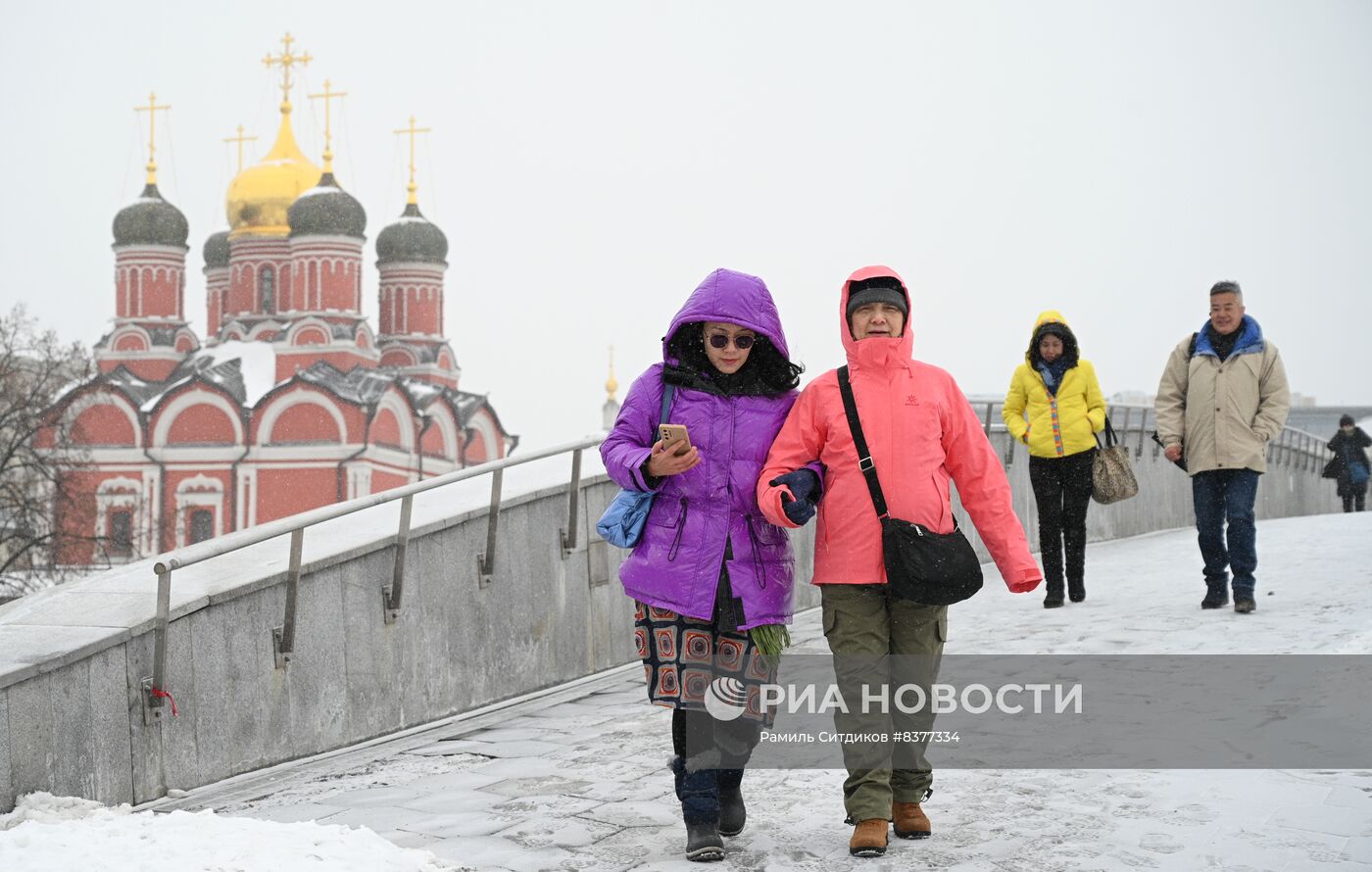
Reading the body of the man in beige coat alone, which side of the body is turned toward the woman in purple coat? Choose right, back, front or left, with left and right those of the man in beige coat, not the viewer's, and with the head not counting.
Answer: front

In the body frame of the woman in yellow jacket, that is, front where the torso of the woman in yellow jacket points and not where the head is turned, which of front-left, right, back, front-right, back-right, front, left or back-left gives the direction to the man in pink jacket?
front

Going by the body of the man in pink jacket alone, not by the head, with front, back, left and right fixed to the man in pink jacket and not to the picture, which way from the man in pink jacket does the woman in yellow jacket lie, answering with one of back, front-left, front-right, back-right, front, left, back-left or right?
back

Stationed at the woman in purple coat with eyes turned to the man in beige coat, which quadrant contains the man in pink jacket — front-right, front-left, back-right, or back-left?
front-right

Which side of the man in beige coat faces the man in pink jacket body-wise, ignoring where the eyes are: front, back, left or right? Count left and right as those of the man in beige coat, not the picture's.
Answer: front

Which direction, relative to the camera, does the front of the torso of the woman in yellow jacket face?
toward the camera

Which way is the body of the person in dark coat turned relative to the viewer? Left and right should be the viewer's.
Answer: facing the viewer

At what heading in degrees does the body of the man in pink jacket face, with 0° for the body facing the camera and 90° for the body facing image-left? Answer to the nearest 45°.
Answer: approximately 0°

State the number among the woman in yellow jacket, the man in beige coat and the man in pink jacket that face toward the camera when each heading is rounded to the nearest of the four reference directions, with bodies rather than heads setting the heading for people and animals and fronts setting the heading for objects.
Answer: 3

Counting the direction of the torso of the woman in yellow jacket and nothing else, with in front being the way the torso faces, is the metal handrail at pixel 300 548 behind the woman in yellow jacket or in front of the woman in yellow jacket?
in front

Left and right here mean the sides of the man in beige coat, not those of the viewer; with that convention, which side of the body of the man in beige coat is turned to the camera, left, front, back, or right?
front

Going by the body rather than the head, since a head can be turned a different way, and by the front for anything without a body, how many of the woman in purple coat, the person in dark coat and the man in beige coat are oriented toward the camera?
3

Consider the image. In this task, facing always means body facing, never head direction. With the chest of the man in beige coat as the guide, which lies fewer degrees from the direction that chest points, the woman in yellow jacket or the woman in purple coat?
the woman in purple coat
